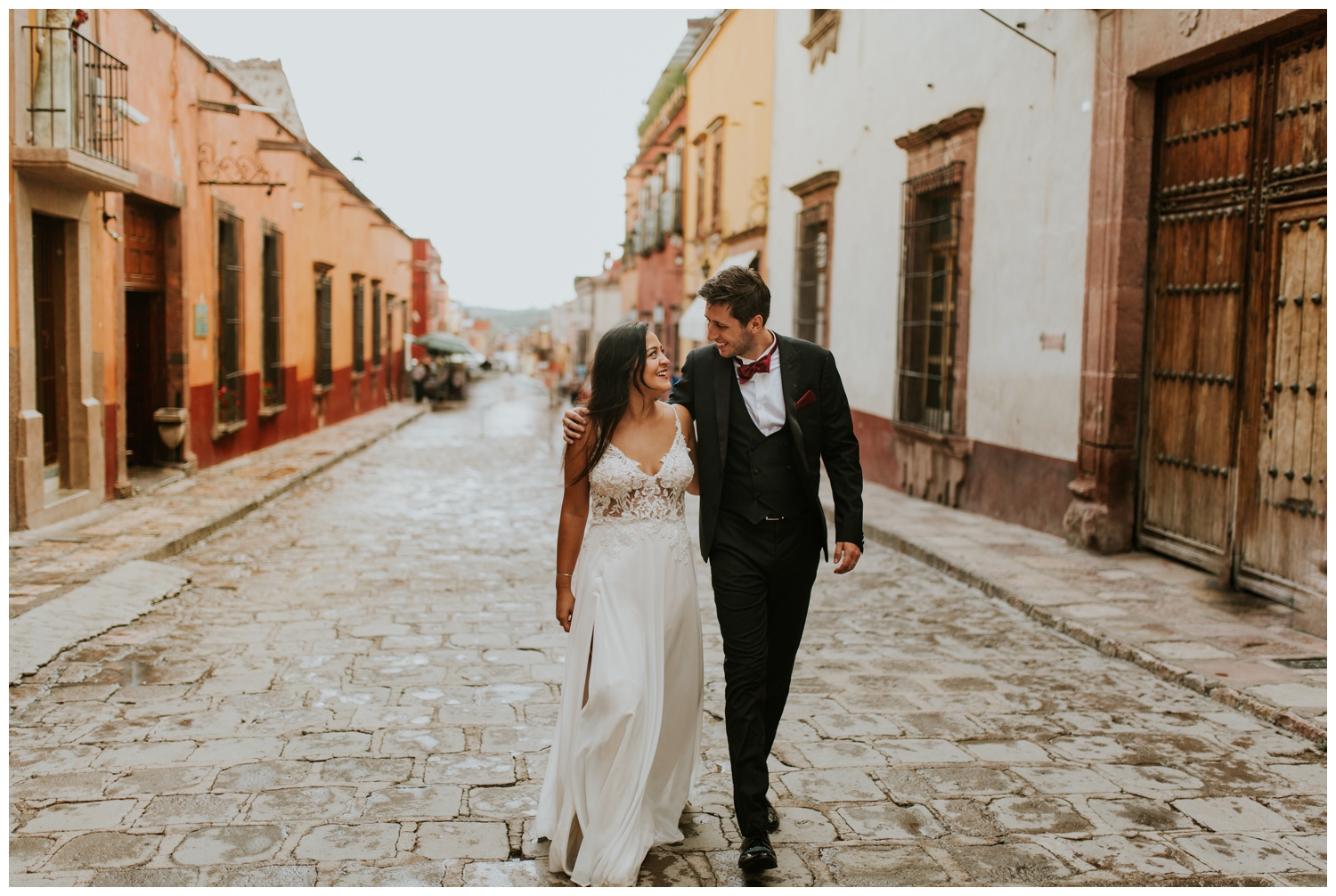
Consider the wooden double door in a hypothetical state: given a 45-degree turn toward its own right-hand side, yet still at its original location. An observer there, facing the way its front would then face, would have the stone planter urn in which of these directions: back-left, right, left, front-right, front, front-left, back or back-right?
front

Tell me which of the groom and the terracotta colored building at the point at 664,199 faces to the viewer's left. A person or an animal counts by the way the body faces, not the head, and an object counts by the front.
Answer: the terracotta colored building

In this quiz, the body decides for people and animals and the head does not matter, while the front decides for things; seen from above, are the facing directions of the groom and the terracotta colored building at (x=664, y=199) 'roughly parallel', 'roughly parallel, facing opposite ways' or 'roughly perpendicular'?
roughly perpendicular

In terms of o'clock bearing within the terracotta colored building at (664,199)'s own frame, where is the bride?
The bride is roughly at 9 o'clock from the terracotta colored building.

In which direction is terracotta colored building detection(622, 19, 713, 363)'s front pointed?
to the viewer's left

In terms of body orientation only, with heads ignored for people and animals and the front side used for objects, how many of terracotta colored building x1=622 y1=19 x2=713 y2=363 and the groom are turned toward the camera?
1

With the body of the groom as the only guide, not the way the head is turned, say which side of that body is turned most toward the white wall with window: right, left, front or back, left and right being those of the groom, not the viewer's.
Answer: back

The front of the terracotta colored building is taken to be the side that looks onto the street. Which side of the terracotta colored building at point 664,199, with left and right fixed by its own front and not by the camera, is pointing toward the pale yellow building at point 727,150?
left

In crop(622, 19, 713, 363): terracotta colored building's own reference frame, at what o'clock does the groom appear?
The groom is roughly at 9 o'clock from the terracotta colored building.

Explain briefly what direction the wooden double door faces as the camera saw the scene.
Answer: facing the viewer and to the left of the viewer

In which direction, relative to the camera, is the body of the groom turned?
toward the camera

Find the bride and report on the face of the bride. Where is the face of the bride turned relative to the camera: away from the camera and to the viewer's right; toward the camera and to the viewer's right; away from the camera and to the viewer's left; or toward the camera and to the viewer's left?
toward the camera and to the viewer's right

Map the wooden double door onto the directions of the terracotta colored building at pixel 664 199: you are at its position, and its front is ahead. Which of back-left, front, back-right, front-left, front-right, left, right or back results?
left

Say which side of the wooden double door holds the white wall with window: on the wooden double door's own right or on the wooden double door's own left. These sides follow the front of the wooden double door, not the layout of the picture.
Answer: on the wooden double door's own right

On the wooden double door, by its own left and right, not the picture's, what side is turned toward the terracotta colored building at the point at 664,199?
right
